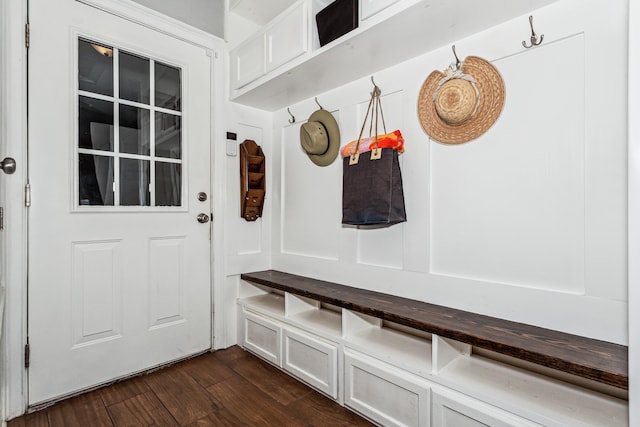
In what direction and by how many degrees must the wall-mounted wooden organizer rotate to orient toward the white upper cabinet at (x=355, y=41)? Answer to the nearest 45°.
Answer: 0° — it already faces it

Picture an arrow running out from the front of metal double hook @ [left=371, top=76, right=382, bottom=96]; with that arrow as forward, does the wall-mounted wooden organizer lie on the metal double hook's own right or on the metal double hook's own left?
on the metal double hook's own right

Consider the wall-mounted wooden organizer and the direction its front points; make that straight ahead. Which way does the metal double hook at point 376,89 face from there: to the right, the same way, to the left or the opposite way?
to the right

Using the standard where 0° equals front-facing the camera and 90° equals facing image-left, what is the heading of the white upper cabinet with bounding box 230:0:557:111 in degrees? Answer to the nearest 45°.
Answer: approximately 45°

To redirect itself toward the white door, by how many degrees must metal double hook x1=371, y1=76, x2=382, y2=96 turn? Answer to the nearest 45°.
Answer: approximately 45° to its right

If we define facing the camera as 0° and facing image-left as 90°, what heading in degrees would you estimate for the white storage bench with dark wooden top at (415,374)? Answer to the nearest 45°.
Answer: approximately 45°

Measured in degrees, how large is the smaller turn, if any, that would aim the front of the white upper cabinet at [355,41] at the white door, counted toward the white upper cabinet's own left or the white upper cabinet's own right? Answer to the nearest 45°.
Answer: approximately 45° to the white upper cabinet's own right

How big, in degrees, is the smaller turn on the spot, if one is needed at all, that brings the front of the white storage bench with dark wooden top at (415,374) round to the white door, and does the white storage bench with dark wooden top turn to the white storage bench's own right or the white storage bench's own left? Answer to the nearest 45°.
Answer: approximately 45° to the white storage bench's own right
